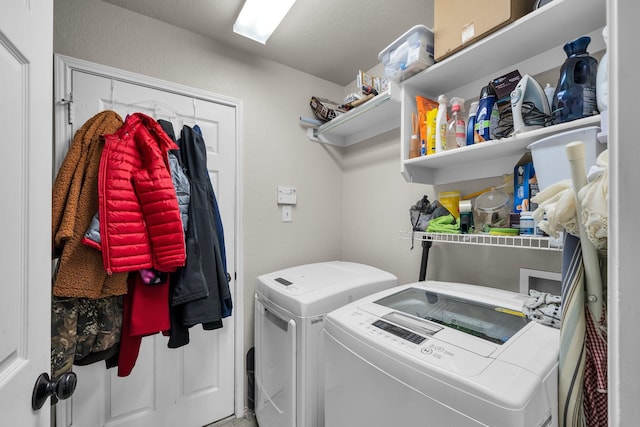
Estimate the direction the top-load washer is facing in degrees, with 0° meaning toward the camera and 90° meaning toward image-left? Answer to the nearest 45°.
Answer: approximately 45°

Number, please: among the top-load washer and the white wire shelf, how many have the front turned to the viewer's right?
0

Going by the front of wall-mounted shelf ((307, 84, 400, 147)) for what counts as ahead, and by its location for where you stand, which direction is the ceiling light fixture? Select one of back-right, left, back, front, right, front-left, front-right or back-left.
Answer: front

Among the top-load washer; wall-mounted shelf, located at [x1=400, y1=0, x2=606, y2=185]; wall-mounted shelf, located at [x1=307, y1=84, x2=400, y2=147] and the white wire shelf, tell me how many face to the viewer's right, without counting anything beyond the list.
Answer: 0

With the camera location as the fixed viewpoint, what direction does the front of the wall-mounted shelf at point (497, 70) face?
facing the viewer and to the left of the viewer

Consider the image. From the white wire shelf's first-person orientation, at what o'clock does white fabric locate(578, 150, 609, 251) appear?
The white fabric is roughly at 10 o'clock from the white wire shelf.

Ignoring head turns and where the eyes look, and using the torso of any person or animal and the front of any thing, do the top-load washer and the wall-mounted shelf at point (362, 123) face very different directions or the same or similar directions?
same or similar directions

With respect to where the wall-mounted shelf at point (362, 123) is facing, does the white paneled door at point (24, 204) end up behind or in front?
in front

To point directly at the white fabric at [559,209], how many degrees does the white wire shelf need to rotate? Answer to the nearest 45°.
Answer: approximately 45° to its left

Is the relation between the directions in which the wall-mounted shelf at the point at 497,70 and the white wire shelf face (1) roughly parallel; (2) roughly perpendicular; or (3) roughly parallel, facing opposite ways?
roughly parallel

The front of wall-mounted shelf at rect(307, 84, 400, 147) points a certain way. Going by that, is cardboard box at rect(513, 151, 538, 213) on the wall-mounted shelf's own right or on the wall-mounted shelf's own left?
on the wall-mounted shelf's own left
